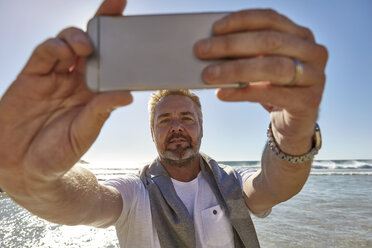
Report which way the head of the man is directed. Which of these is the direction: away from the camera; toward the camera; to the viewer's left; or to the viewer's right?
toward the camera

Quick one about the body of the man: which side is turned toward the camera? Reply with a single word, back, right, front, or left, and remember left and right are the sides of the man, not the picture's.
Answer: front
